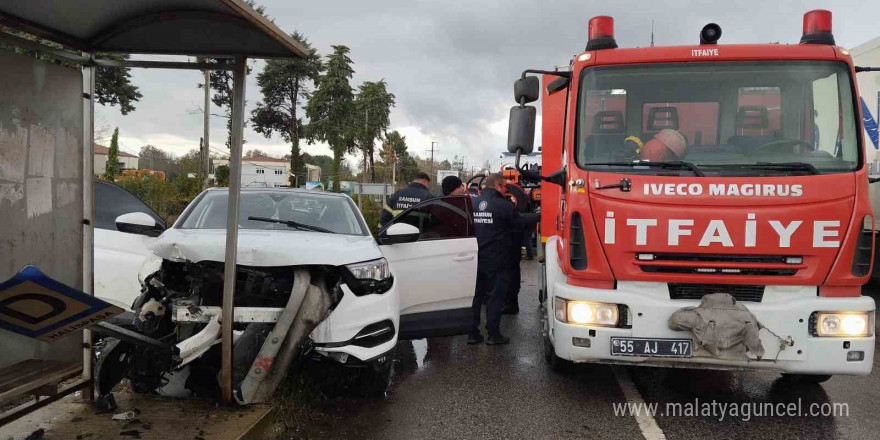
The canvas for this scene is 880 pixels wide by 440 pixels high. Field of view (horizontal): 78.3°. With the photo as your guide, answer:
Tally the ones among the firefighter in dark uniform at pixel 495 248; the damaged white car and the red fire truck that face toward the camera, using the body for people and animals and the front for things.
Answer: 2

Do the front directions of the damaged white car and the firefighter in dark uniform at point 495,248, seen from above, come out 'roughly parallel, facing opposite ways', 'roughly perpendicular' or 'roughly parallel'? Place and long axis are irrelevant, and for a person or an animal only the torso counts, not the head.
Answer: roughly perpendicular

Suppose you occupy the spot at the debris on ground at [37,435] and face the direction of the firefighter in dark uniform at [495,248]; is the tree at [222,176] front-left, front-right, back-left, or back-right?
front-left

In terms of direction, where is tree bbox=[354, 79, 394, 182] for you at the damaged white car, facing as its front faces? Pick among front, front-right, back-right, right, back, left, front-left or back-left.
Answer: back

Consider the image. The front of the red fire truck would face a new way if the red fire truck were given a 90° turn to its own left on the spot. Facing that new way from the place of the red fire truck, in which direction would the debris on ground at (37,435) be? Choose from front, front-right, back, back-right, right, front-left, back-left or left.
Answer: back-right

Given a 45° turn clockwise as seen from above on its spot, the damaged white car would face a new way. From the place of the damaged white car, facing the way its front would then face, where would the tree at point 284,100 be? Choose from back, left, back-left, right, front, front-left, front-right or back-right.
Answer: back-right

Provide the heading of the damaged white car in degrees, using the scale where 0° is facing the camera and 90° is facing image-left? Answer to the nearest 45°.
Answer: approximately 0°

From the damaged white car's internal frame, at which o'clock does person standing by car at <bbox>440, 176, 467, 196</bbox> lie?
The person standing by car is roughly at 7 o'clock from the damaged white car.

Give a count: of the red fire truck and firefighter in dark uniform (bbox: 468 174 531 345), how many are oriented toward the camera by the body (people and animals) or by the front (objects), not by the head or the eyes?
1

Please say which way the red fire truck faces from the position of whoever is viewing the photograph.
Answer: facing the viewer
